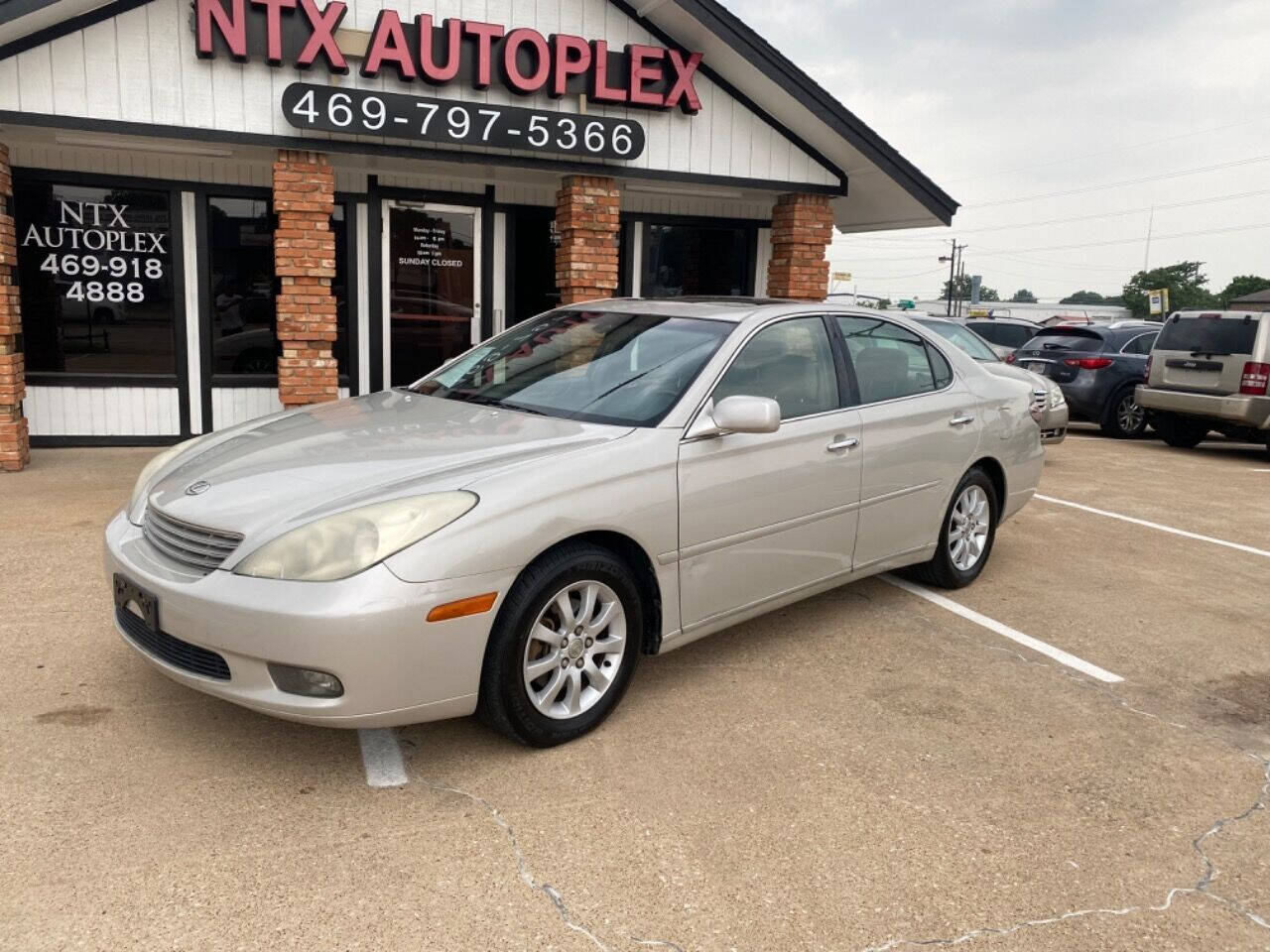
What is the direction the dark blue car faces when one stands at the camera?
facing away from the viewer and to the right of the viewer

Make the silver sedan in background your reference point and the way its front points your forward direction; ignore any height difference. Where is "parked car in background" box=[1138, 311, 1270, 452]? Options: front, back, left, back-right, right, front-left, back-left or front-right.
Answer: left

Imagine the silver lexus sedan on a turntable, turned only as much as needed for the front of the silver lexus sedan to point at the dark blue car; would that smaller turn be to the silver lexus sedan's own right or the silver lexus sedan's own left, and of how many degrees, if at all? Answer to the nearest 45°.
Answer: approximately 180°

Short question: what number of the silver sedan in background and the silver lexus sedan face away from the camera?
0

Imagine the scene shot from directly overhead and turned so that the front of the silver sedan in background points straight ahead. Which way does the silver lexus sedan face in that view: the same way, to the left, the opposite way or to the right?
to the right

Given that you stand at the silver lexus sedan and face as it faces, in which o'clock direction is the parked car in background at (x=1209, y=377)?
The parked car in background is roughly at 6 o'clock from the silver lexus sedan.

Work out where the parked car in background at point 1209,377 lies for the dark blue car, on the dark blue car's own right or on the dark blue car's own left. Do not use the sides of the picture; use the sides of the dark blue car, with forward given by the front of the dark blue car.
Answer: on the dark blue car's own right

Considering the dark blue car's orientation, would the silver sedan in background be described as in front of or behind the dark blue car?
behind

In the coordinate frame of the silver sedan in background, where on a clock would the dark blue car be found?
The dark blue car is roughly at 8 o'clock from the silver sedan in background.
